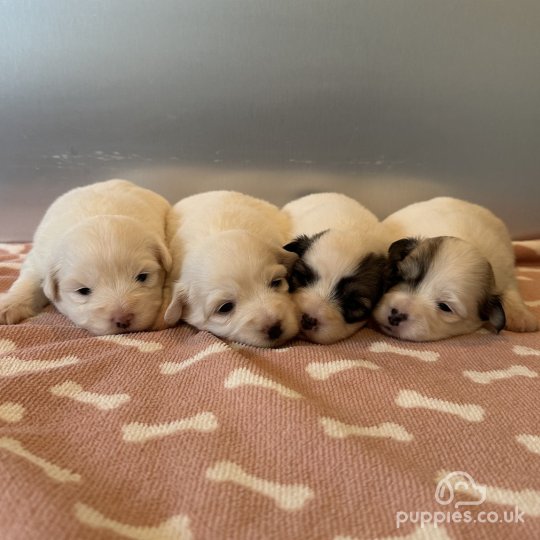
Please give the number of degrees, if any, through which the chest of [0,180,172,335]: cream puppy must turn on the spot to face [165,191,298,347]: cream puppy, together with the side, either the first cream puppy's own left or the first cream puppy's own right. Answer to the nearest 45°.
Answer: approximately 45° to the first cream puppy's own left

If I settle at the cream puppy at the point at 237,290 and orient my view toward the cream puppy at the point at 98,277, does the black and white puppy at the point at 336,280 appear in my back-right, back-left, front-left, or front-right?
back-right

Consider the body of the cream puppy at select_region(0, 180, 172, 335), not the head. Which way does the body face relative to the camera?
toward the camera

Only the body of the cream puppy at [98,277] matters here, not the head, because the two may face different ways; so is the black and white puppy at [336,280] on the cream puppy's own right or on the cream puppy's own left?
on the cream puppy's own left

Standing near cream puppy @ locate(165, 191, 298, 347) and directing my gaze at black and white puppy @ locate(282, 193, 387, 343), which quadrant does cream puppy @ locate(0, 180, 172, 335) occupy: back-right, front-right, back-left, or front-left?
back-left

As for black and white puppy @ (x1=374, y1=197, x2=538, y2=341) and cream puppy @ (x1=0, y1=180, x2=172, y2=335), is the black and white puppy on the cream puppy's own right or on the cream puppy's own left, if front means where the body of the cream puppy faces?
on the cream puppy's own left
